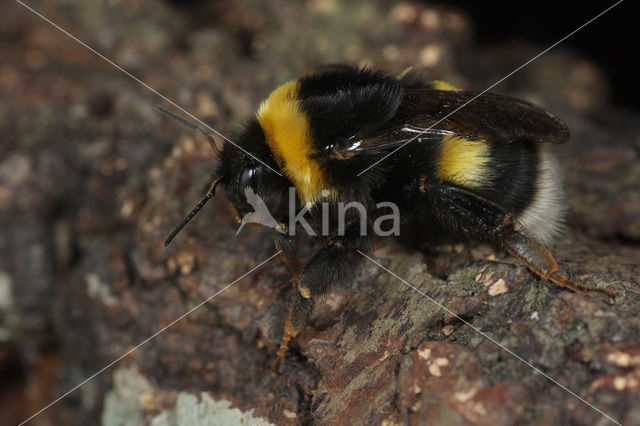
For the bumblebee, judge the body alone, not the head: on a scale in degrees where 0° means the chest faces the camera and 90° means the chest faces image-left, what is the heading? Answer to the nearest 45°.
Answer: approximately 90°
